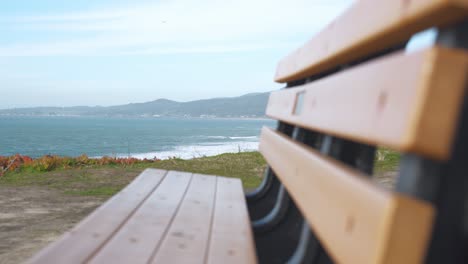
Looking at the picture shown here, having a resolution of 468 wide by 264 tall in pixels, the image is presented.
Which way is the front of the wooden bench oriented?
to the viewer's left
